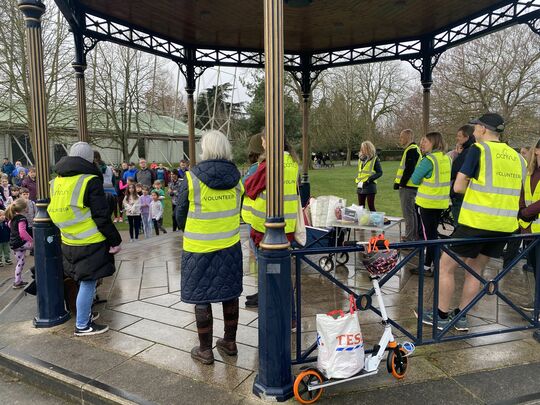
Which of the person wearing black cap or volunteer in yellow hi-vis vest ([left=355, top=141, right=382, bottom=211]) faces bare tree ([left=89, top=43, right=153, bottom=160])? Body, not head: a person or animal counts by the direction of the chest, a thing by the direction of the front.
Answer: the person wearing black cap

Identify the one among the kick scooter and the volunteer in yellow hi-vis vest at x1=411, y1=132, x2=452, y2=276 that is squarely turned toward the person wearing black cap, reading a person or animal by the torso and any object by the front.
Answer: the kick scooter

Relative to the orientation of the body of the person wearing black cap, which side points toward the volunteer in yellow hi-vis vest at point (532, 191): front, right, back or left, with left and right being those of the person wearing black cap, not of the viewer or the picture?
right

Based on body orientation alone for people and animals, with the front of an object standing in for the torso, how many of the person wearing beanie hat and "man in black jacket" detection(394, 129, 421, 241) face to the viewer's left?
1

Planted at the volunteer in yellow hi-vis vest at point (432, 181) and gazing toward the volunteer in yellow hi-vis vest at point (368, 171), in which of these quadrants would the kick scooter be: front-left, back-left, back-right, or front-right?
back-left

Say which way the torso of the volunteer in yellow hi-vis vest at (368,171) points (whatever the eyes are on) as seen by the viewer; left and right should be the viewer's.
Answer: facing the viewer and to the left of the viewer

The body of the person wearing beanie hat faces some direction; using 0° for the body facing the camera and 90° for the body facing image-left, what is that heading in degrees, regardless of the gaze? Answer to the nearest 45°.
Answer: approximately 225°

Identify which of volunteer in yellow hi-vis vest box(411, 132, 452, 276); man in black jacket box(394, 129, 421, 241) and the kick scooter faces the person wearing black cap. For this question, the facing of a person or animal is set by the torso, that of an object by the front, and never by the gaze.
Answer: the kick scooter

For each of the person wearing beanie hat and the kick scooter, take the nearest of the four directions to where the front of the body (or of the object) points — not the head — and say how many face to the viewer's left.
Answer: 0

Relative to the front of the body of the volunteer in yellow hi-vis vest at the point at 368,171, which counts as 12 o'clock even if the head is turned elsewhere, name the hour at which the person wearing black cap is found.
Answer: The person wearing black cap is roughly at 10 o'clock from the volunteer in yellow hi-vis vest.

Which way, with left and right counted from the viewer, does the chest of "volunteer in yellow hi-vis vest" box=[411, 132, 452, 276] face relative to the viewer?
facing away from the viewer and to the left of the viewer

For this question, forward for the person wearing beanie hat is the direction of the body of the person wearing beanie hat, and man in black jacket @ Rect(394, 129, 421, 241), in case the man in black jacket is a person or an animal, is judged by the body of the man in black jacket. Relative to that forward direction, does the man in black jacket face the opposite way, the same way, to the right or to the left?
to the left

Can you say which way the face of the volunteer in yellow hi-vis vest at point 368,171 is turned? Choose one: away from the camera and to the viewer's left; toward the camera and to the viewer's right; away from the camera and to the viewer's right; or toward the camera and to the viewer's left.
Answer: toward the camera and to the viewer's left

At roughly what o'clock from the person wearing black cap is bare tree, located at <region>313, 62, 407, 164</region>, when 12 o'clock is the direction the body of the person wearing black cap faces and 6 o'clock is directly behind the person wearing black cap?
The bare tree is roughly at 1 o'clock from the person wearing black cap.

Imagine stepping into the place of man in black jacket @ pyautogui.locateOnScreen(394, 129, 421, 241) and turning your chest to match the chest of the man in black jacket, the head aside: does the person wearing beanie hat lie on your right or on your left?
on your left

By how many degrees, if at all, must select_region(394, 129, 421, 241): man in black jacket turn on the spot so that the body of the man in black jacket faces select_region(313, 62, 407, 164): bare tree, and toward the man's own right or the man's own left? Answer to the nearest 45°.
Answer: approximately 90° to the man's own right

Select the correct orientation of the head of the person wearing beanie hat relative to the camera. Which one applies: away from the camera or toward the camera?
away from the camera
